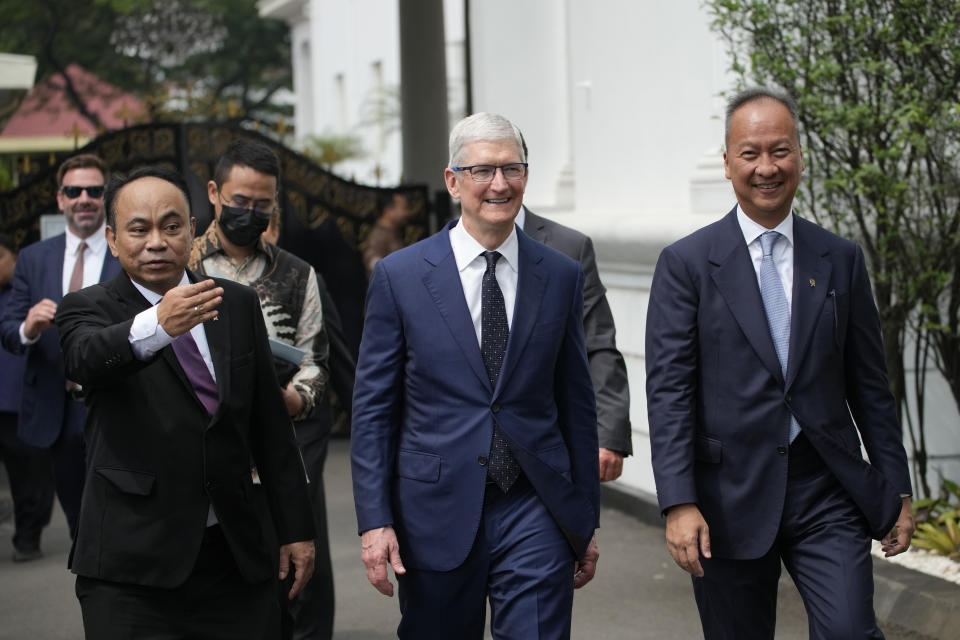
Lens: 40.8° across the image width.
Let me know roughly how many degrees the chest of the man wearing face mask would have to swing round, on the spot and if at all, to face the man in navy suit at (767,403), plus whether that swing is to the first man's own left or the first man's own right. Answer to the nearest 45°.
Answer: approximately 45° to the first man's own left

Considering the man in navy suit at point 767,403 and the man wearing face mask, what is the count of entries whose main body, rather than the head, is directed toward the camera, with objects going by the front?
2

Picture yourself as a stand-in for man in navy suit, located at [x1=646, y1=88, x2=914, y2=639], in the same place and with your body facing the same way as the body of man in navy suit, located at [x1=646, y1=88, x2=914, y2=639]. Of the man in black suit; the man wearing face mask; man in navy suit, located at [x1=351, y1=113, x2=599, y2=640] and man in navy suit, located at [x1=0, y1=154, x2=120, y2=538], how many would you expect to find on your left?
0

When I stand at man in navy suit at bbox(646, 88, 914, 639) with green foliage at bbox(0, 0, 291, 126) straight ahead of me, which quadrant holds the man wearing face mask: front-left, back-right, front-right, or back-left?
front-left

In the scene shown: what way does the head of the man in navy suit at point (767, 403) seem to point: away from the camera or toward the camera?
toward the camera

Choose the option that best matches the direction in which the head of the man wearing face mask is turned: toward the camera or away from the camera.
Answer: toward the camera

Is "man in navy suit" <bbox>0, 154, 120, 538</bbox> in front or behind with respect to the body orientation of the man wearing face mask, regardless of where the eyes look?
behind

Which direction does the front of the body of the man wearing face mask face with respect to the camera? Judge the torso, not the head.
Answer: toward the camera

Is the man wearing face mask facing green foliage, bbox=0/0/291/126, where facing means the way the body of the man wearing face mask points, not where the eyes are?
no

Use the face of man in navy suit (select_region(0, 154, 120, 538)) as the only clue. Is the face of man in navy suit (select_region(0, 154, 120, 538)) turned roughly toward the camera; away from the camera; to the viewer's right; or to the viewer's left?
toward the camera

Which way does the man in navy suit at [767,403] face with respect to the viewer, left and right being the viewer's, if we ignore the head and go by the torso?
facing the viewer

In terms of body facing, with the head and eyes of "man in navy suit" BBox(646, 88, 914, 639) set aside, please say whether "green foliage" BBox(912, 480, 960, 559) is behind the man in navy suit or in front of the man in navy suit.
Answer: behind

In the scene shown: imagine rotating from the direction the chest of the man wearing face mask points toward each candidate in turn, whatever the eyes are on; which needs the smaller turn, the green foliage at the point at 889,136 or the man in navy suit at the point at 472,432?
the man in navy suit

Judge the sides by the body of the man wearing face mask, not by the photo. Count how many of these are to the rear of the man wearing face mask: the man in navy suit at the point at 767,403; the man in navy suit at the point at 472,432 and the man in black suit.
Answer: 0

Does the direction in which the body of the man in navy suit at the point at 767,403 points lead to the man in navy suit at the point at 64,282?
no

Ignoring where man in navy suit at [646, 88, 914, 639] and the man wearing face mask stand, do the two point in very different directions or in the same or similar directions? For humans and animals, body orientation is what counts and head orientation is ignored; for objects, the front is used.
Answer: same or similar directions
